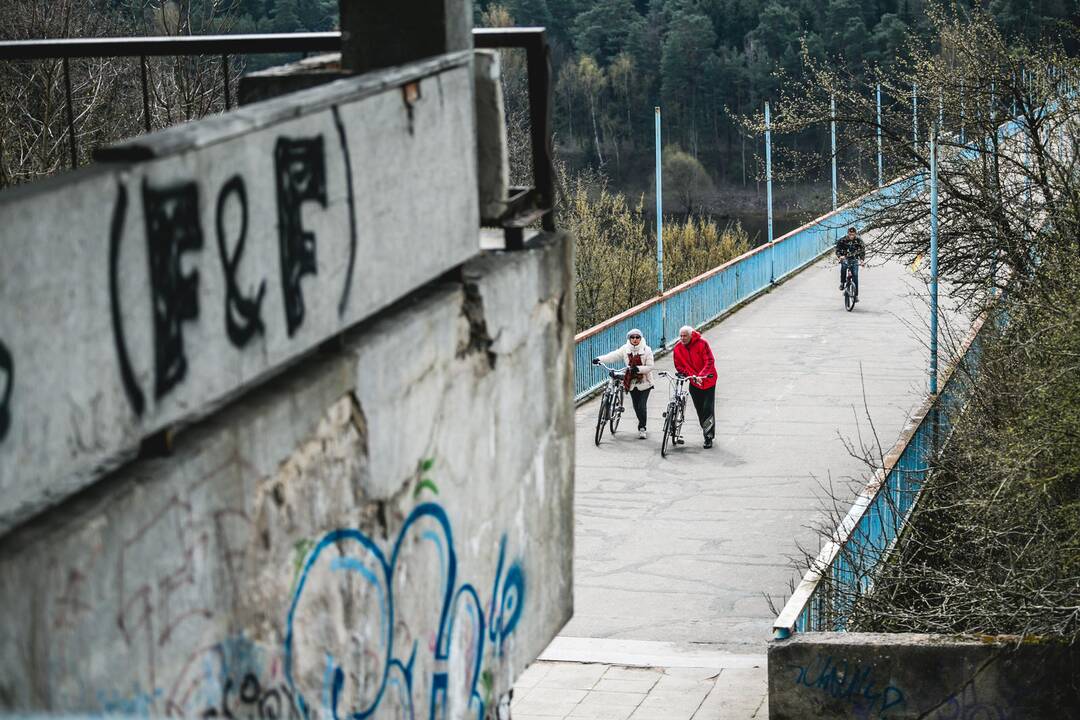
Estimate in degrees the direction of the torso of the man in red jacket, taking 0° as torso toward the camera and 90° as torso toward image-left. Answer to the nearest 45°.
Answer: approximately 45°

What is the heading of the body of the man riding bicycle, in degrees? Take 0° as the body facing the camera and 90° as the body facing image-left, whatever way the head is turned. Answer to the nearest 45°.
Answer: approximately 0°

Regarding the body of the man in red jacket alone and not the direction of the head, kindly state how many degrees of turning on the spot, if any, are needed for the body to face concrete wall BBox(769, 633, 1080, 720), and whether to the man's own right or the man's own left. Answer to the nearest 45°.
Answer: approximately 45° to the man's own left

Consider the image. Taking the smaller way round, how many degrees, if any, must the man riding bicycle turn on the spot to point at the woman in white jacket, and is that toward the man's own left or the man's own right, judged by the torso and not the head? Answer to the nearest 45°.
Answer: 0° — they already face them

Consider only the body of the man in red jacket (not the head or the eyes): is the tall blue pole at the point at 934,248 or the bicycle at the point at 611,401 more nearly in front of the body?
the bicycle

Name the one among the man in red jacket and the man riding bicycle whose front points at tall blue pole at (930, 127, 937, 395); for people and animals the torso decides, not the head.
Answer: the man riding bicycle

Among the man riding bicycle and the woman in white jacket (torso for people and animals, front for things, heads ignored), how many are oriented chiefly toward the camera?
2

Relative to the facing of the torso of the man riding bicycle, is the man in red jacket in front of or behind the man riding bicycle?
in front

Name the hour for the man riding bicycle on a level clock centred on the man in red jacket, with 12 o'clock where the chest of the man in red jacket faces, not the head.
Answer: The man riding bicycle is roughly at 5 o'clock from the man in red jacket.
